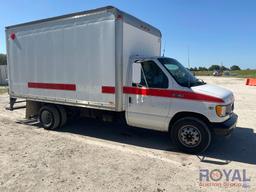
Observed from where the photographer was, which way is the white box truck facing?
facing the viewer and to the right of the viewer
